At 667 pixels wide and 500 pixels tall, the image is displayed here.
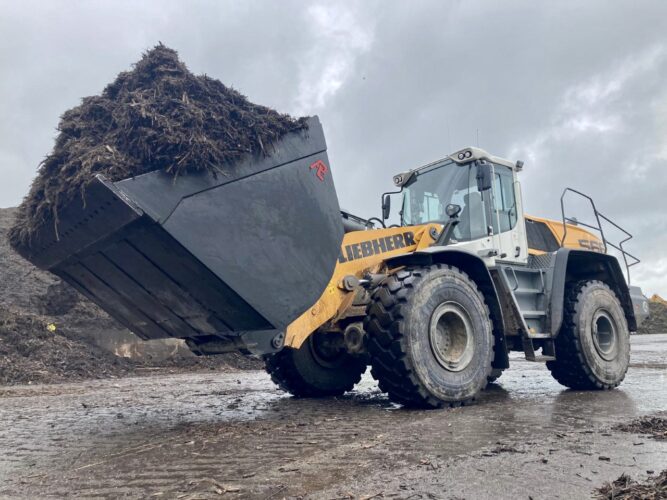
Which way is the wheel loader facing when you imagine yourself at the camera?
facing the viewer and to the left of the viewer

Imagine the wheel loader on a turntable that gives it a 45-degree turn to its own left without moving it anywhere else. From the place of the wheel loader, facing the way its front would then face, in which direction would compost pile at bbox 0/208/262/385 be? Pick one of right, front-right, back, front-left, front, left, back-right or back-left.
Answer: back-right

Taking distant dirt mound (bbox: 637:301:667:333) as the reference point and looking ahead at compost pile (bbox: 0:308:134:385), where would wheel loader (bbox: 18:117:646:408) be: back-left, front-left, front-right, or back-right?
front-left

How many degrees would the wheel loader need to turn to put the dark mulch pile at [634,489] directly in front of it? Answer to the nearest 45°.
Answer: approximately 90° to its left

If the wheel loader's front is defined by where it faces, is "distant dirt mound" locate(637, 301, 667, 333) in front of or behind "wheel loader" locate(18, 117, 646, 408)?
behind

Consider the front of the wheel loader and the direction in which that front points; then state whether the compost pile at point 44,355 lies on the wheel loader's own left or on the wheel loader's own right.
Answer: on the wheel loader's own right
